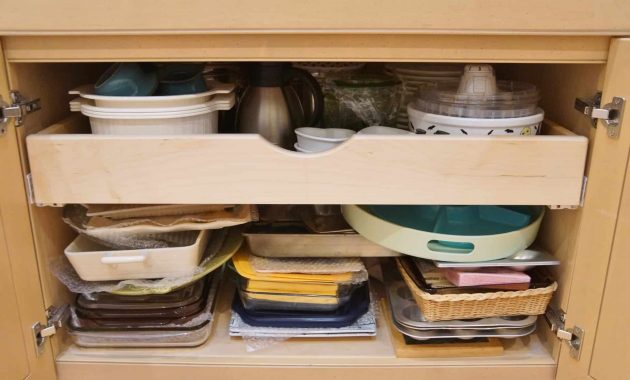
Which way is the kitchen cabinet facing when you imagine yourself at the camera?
facing the viewer
